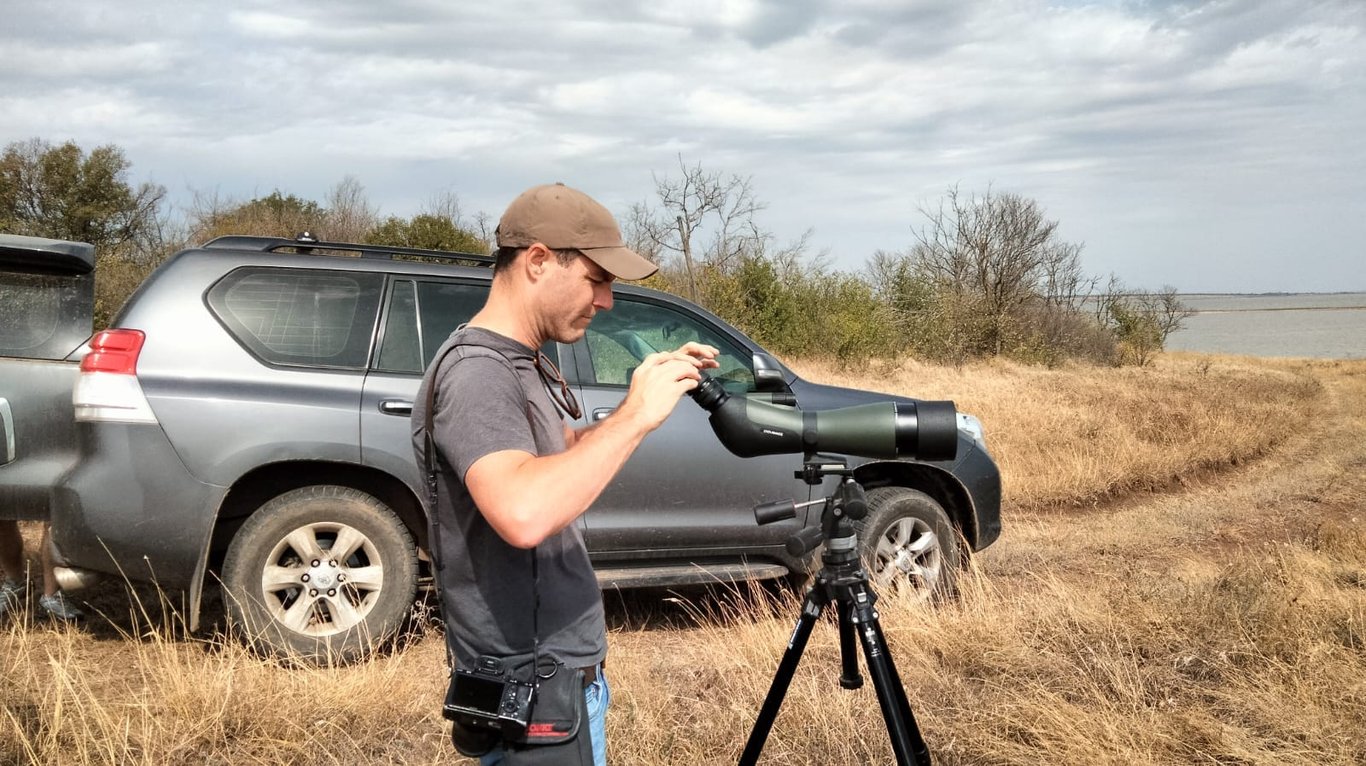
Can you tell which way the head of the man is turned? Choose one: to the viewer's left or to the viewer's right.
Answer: to the viewer's right

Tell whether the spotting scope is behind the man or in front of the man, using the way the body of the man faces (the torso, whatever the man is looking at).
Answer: in front

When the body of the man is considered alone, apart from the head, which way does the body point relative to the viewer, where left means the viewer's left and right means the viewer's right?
facing to the right of the viewer

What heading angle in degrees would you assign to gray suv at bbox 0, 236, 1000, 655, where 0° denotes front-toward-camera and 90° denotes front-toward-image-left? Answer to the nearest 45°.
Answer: approximately 270°

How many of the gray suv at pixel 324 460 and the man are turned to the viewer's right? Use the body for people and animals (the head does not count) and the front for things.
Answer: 2

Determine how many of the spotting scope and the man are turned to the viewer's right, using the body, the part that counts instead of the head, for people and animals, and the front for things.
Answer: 2

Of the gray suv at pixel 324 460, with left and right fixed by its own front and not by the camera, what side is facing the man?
right

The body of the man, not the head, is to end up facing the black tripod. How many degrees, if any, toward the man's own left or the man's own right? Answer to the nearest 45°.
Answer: approximately 45° to the man's own left

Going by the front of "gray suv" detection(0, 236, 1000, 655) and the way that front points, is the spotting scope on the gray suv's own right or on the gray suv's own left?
on the gray suv's own right

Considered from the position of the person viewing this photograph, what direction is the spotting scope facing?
facing to the right of the viewer

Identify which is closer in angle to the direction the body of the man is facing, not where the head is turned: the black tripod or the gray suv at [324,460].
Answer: the black tripod
